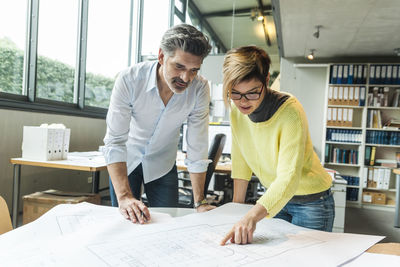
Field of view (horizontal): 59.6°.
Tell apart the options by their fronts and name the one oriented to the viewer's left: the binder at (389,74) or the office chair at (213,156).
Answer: the office chair

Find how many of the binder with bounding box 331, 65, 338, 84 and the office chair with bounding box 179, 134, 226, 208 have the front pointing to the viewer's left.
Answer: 1

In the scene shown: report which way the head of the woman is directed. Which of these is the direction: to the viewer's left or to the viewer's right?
to the viewer's left

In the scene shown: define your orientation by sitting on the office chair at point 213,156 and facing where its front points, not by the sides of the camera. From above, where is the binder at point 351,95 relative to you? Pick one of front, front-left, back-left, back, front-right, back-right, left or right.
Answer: back-right

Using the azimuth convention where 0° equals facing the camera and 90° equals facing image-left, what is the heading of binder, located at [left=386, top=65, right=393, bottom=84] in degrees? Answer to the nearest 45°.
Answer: approximately 0°

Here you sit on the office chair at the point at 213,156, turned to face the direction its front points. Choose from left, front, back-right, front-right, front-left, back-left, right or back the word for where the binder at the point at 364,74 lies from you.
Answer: back-right

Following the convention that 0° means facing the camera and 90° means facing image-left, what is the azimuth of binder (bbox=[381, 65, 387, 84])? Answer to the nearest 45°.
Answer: approximately 0°
